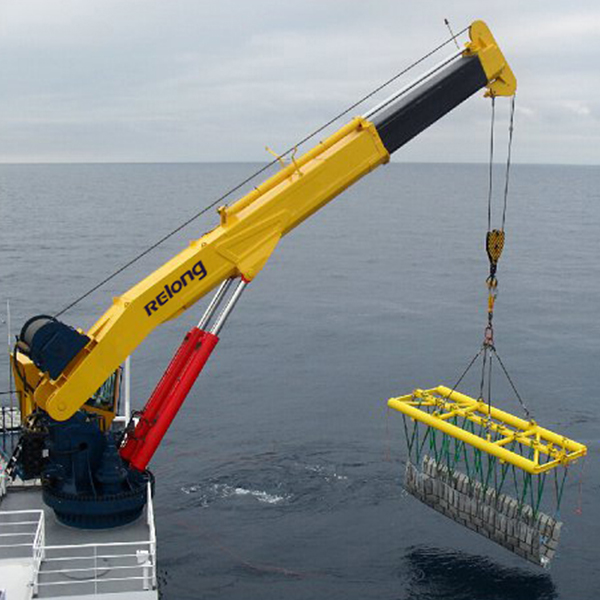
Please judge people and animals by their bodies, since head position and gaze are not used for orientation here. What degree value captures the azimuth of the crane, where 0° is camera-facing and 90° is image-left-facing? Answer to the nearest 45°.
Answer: approximately 270°
